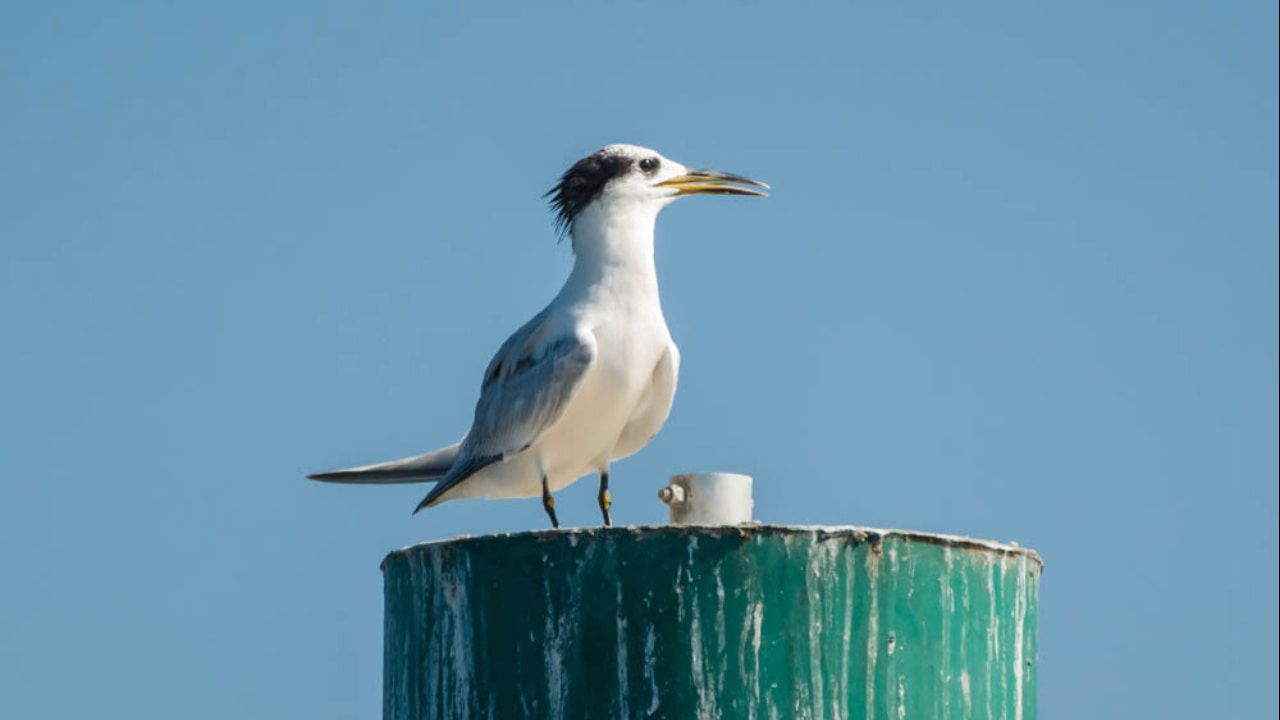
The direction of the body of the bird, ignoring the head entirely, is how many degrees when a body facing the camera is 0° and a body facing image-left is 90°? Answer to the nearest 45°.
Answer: approximately 315°
